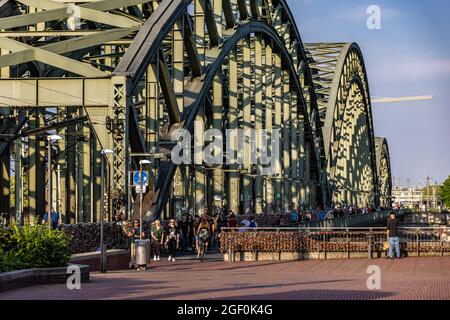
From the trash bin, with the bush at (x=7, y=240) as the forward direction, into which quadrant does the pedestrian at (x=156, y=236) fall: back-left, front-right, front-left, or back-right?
back-right

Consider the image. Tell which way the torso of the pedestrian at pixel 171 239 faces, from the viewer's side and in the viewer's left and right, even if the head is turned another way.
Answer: facing the viewer

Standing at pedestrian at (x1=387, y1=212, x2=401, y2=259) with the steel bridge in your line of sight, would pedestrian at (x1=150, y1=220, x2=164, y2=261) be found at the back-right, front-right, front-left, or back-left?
front-left

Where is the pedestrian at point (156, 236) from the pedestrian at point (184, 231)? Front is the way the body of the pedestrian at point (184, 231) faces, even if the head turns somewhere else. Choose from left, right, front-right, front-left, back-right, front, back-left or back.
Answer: front

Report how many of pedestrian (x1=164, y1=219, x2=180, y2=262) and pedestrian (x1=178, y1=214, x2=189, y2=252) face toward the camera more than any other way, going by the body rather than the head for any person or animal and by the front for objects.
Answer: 2

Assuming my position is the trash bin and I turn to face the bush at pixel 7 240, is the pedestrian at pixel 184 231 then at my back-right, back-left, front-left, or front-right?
back-right

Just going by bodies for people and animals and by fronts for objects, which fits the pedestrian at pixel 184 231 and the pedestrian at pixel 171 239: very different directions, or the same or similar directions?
same or similar directions

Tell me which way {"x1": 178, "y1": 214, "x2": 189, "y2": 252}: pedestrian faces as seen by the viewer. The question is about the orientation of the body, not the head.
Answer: toward the camera

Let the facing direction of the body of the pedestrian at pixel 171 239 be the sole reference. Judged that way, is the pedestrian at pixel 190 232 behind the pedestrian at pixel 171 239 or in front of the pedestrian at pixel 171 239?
behind

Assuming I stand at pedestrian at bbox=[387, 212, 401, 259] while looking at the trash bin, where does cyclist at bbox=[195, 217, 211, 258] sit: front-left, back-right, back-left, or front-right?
front-right
